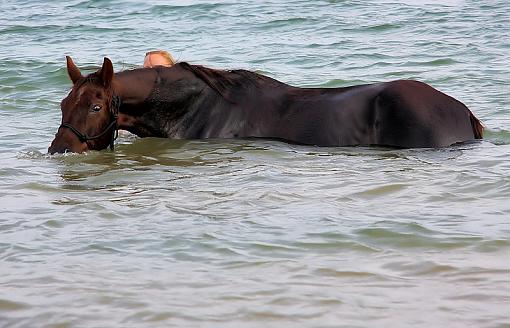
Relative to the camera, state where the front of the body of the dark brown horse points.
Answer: to the viewer's left
